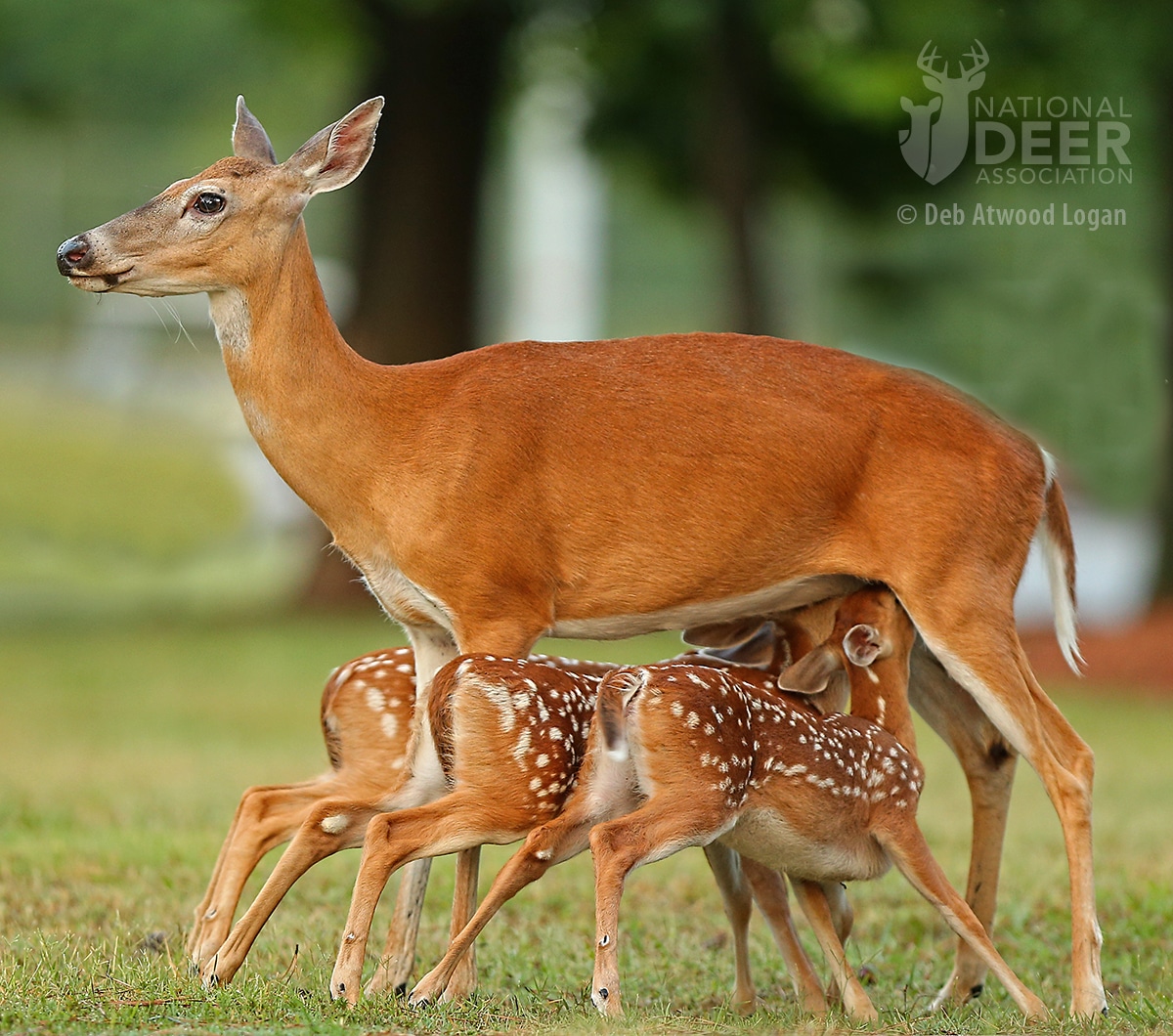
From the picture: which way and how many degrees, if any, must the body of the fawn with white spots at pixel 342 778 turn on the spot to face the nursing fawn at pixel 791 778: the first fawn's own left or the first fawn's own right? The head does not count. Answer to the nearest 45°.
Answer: approximately 45° to the first fawn's own right

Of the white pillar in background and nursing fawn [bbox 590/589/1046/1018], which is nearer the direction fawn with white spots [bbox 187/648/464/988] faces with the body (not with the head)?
the nursing fawn

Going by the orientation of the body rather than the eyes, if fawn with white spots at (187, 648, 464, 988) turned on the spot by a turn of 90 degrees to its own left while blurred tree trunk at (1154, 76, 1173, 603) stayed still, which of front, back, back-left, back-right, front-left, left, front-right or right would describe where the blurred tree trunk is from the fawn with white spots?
front-right

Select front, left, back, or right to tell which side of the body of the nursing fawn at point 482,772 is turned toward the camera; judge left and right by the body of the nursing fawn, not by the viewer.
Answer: right

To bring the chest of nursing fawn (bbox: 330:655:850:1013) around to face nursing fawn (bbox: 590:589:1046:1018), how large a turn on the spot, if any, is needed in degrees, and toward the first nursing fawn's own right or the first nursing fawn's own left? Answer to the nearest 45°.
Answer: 0° — it already faces it

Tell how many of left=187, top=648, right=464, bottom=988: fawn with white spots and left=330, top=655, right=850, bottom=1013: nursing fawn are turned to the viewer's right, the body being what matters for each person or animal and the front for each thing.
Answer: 2

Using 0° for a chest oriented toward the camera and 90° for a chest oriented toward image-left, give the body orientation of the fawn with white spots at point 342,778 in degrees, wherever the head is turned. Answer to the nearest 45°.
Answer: approximately 270°

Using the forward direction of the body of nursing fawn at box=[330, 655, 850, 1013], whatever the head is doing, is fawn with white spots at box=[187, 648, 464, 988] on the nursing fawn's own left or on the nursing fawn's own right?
on the nursing fawn's own left

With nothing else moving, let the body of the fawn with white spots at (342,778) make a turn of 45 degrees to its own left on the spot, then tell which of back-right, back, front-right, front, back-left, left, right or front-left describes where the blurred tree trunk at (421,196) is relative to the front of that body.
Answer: front-left

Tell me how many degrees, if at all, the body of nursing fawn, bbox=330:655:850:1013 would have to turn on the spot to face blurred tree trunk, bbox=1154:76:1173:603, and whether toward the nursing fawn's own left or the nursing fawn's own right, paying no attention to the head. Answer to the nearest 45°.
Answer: approximately 45° to the nursing fawn's own left

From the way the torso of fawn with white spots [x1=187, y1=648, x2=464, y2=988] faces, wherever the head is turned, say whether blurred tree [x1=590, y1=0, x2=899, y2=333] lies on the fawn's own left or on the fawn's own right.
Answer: on the fawn's own left

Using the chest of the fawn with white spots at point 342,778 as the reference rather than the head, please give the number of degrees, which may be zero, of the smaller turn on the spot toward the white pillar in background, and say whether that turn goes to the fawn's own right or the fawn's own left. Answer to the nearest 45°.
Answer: approximately 90° to the fawn's own left
